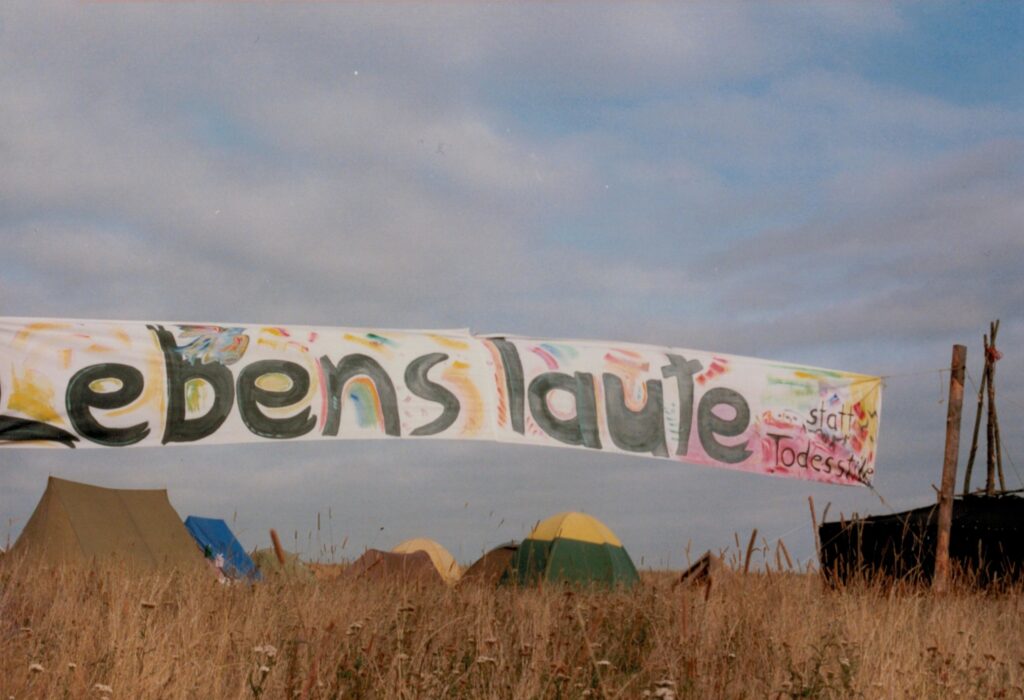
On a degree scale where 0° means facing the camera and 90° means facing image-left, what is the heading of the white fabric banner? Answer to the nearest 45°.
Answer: approximately 0°

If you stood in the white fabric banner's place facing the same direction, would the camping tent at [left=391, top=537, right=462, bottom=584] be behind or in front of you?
behind

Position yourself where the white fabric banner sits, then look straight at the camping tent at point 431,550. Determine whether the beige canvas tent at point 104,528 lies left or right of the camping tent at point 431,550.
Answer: left

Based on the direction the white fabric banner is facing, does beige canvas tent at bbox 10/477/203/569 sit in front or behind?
behind

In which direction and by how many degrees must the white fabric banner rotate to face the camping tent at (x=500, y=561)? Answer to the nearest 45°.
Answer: approximately 180°

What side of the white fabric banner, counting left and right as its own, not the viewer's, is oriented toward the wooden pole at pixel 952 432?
left

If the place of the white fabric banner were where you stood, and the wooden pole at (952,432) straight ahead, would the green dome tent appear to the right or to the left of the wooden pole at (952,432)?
left
